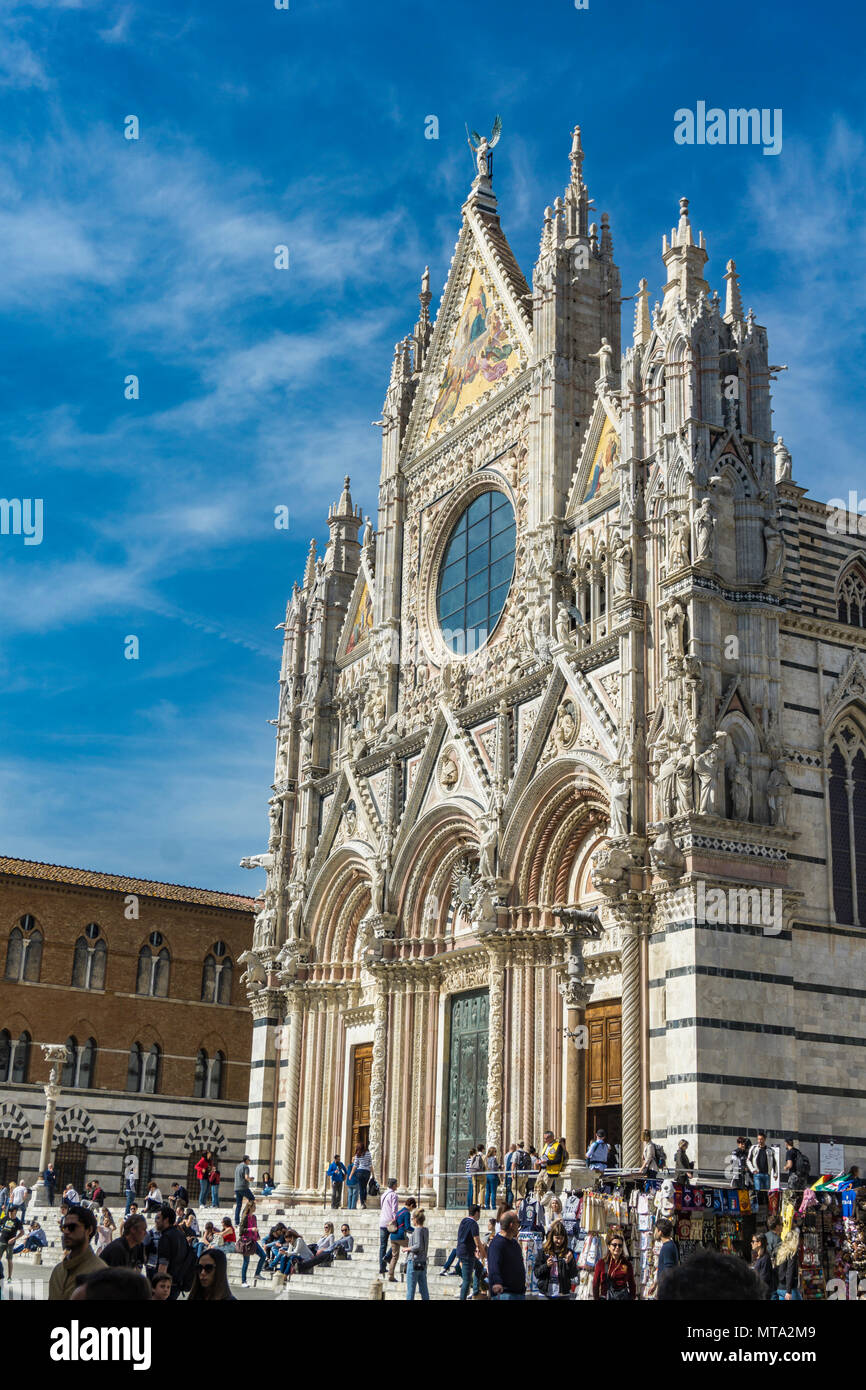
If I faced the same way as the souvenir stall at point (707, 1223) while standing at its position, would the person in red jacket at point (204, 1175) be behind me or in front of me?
behind

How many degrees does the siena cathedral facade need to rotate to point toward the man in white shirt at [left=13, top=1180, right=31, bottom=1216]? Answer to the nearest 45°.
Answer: approximately 90° to its right

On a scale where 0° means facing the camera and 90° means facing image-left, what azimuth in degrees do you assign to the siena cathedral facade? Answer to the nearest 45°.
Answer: approximately 45°

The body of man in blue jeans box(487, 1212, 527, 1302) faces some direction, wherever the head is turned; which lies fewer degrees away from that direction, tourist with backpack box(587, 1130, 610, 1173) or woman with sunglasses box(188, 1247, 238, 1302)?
the woman with sunglasses

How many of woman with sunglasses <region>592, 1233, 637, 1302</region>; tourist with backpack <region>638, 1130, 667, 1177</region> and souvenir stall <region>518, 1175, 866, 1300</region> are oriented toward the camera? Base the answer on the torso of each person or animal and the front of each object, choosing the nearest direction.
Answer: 2

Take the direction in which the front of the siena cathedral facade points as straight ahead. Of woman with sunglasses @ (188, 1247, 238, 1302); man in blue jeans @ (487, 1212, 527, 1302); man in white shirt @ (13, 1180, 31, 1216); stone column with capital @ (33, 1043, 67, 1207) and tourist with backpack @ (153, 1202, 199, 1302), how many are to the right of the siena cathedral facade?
2

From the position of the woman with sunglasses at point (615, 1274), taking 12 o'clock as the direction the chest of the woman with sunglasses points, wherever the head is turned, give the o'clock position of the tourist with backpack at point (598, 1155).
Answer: The tourist with backpack is roughly at 6 o'clock from the woman with sunglasses.

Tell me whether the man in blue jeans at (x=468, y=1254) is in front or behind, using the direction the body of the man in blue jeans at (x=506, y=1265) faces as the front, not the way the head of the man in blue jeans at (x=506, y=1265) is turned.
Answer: behind

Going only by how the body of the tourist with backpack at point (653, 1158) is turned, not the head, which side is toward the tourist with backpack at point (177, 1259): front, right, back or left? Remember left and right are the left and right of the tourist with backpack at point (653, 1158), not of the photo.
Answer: left

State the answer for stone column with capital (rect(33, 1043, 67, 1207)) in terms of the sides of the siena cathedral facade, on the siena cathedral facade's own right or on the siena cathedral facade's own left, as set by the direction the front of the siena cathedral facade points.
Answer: on the siena cathedral facade's own right

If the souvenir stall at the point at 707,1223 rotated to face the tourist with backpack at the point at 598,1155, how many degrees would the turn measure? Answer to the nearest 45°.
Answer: approximately 135° to its right

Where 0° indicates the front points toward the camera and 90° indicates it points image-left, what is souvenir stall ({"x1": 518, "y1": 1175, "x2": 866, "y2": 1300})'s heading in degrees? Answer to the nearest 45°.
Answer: approximately 0°
